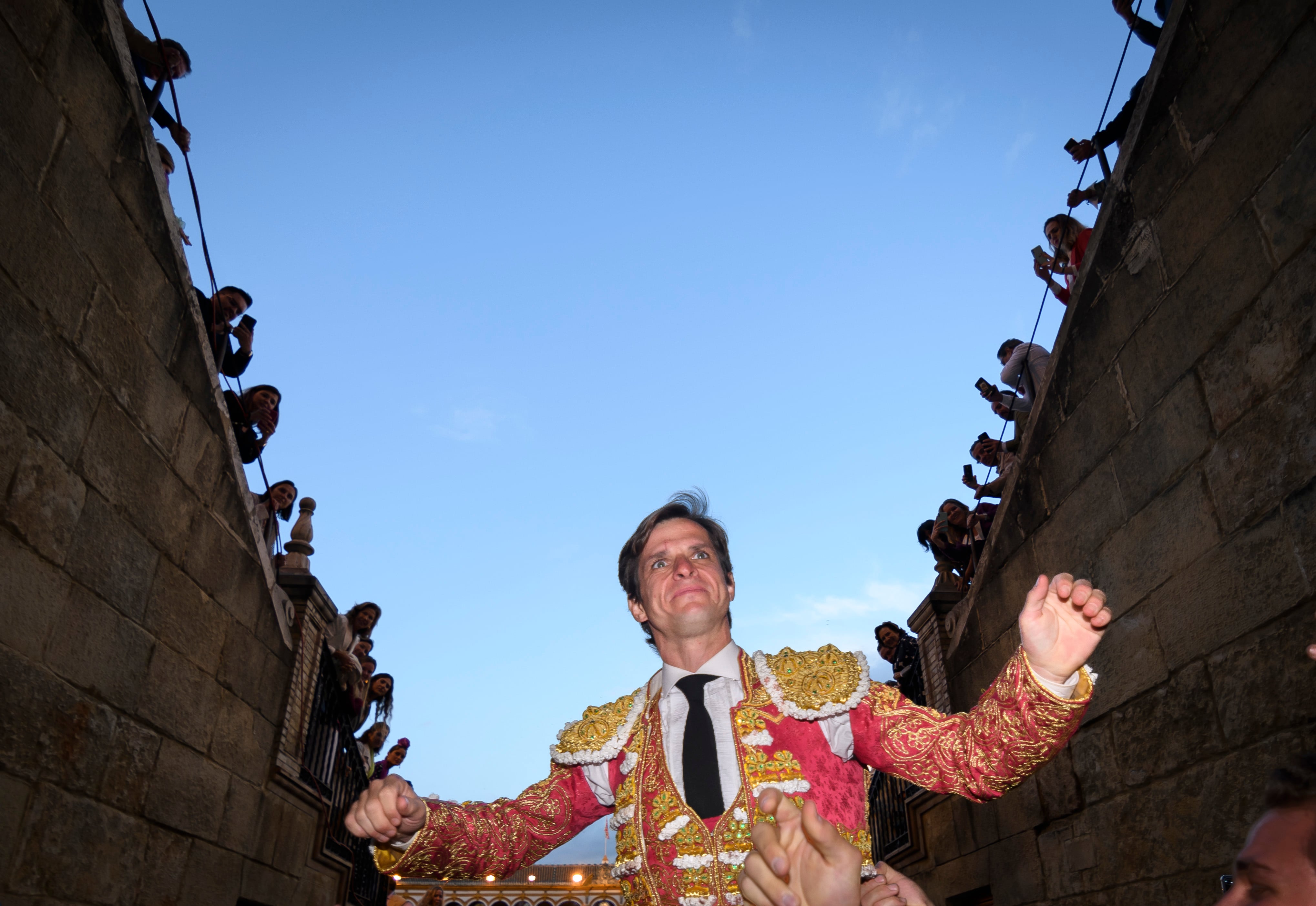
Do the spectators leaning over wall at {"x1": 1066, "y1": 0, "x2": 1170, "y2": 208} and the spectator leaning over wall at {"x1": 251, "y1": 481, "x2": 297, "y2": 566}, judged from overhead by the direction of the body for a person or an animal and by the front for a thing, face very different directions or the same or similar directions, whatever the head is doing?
very different directions

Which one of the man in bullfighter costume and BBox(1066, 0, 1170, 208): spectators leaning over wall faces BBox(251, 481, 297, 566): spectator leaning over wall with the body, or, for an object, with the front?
BBox(1066, 0, 1170, 208): spectators leaning over wall

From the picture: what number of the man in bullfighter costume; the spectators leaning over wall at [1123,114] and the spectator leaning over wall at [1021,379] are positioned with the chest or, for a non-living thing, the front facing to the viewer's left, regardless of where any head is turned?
2

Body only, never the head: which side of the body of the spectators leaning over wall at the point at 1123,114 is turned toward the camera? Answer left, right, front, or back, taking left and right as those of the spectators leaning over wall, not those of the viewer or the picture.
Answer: left

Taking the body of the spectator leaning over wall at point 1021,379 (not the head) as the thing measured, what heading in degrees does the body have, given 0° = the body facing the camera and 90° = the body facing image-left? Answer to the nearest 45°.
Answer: approximately 90°

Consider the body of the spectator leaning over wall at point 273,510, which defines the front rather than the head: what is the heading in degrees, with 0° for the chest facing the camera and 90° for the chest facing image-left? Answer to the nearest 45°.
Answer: approximately 315°

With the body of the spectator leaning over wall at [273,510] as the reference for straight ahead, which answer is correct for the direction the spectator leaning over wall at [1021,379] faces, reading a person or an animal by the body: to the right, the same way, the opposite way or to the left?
the opposite way

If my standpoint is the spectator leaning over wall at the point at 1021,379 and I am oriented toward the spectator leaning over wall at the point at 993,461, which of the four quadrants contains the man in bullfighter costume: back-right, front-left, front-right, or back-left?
back-left

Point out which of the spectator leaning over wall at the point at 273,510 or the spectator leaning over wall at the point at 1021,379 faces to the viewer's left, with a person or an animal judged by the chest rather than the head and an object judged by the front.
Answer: the spectator leaning over wall at the point at 1021,379
